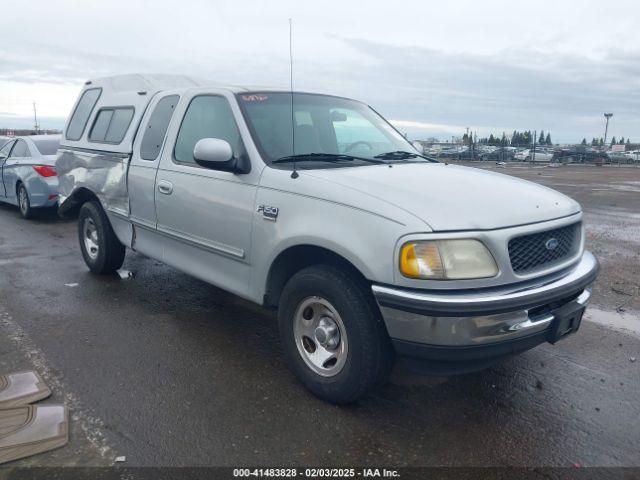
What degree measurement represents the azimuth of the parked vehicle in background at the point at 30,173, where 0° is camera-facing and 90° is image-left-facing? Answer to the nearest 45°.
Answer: approximately 135°

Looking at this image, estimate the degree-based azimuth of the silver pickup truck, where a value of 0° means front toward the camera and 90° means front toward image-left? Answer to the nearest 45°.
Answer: approximately 315°

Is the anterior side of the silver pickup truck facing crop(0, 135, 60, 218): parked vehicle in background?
no

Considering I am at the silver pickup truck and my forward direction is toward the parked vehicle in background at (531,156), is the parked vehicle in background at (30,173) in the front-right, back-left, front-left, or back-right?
front-left

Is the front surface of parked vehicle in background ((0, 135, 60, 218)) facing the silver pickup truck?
no

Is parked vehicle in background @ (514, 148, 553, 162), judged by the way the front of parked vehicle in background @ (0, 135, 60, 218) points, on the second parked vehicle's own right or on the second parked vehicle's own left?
on the second parked vehicle's own right

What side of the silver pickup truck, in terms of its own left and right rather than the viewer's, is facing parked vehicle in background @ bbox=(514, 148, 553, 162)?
left
